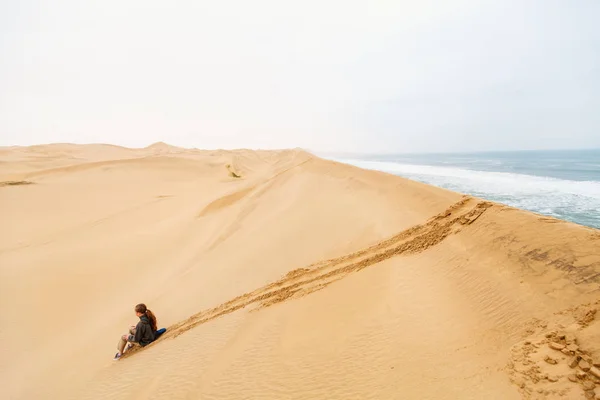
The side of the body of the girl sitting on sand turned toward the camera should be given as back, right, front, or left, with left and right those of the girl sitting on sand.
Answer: left
